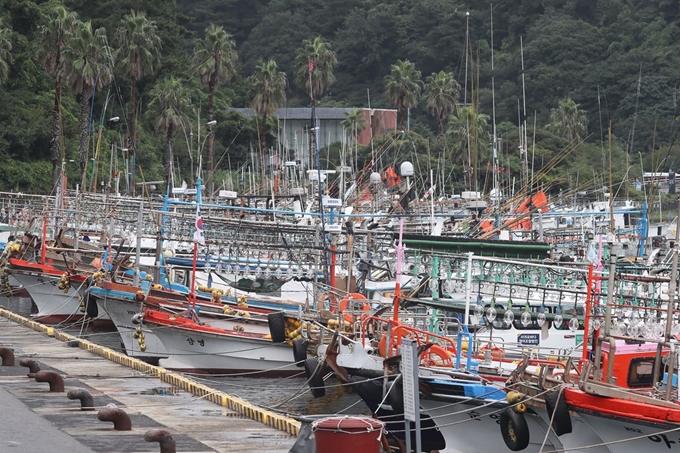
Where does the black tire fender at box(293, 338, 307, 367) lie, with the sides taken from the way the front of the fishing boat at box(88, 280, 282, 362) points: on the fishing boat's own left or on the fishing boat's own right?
on the fishing boat's own left

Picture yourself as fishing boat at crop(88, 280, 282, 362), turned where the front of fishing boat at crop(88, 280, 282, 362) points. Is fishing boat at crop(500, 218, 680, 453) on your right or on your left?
on your left

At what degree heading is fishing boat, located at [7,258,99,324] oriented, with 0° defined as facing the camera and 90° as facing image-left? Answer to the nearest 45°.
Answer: approximately 45°

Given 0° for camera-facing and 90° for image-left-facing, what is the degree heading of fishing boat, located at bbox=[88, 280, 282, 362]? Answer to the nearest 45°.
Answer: approximately 45°

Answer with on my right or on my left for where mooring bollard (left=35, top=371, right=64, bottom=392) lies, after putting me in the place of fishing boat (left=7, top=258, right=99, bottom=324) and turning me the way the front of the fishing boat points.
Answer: on my left

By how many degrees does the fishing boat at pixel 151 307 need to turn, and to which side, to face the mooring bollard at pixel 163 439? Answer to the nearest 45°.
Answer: approximately 45° to its left

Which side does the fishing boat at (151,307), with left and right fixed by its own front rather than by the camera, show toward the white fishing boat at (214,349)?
left

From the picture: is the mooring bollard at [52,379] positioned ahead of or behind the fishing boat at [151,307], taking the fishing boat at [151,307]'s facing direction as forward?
ahead

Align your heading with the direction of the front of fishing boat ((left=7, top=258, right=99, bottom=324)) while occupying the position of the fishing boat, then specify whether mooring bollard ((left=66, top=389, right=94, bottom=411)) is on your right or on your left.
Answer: on your left

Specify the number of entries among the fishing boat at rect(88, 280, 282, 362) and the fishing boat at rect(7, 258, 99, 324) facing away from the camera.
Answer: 0
